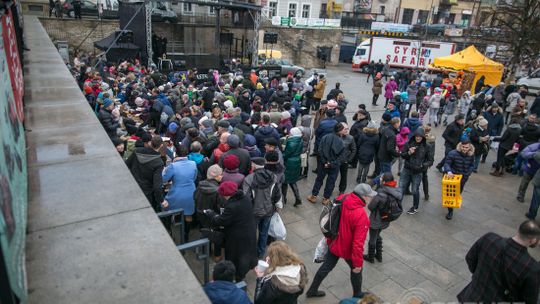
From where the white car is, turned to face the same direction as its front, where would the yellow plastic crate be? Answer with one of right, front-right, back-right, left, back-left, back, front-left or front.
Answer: left

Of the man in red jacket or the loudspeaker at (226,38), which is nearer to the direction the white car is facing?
the loudspeaker

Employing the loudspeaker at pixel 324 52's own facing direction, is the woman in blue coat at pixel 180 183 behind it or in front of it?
in front

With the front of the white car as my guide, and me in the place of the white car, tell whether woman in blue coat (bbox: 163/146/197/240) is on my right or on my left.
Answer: on my left

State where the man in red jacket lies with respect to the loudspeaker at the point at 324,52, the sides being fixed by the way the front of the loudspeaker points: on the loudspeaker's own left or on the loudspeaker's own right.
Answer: on the loudspeaker's own left

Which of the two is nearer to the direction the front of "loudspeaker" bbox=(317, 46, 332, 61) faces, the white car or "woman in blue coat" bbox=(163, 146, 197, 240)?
the woman in blue coat

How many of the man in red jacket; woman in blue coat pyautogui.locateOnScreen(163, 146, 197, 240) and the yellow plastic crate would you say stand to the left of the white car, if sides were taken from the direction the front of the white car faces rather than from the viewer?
3

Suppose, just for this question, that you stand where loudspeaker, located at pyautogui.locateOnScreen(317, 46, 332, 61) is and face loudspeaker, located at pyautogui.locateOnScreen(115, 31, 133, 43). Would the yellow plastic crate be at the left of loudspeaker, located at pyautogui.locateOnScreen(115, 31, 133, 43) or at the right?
left

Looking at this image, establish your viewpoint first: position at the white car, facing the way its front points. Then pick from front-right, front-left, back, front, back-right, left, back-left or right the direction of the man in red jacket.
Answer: left

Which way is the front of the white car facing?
to the viewer's left

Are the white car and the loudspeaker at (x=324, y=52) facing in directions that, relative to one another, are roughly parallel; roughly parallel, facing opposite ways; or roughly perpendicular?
roughly perpendicular

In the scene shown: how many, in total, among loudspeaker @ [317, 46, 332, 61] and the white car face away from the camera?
0

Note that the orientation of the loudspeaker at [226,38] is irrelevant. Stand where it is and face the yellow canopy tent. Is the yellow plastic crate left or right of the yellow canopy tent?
right

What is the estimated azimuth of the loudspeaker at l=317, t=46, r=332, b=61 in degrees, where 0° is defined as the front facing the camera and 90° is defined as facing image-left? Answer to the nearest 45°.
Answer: approximately 45°

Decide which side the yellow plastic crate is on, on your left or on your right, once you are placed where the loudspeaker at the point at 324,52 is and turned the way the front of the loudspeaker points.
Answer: on your left
